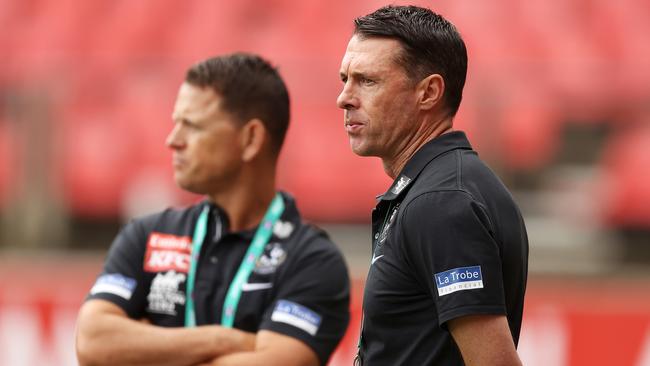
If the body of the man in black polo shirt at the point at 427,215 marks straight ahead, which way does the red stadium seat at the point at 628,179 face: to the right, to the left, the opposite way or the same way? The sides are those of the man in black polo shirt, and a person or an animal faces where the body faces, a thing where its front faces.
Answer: to the left

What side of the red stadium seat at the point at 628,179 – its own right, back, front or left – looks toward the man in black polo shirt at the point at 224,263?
front

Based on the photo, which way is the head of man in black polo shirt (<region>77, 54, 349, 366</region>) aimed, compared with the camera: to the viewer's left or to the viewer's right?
to the viewer's left

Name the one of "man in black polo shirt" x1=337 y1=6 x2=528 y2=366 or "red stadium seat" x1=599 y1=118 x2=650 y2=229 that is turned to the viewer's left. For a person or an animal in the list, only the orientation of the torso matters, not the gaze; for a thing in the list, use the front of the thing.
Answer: the man in black polo shirt

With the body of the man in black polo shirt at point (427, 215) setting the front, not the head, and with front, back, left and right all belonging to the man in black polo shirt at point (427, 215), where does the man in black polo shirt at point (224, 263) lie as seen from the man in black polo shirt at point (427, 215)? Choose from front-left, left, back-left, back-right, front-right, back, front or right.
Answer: front-right

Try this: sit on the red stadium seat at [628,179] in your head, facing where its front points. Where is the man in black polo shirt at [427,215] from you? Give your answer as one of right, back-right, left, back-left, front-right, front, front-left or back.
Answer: front

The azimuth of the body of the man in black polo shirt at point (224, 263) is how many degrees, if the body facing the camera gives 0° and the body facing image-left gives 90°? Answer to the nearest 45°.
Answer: approximately 45°

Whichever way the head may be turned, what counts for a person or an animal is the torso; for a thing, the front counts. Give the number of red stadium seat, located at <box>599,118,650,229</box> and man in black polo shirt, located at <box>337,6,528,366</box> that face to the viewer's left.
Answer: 1

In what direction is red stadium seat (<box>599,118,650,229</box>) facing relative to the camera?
toward the camera

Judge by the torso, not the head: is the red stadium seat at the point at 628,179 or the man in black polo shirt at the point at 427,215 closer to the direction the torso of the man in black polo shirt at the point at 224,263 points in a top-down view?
the man in black polo shirt

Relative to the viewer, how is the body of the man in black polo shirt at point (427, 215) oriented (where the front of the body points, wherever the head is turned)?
to the viewer's left

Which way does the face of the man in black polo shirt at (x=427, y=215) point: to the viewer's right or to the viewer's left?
to the viewer's left

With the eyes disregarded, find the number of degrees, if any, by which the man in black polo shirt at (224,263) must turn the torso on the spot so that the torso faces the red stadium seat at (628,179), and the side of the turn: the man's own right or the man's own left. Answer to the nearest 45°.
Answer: approximately 180°
